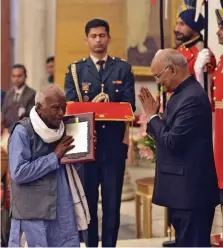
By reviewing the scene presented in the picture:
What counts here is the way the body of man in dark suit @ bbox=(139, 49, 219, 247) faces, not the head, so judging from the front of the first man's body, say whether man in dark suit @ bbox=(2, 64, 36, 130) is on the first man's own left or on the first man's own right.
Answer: on the first man's own right

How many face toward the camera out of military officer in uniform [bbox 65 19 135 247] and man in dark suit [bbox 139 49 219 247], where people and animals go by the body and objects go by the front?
1

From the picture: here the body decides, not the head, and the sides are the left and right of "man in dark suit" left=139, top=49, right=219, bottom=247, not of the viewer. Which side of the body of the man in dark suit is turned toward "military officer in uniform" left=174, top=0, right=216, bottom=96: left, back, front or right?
right

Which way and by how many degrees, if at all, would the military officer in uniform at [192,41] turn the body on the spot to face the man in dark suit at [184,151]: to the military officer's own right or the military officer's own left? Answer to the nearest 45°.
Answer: approximately 45° to the military officer's own left

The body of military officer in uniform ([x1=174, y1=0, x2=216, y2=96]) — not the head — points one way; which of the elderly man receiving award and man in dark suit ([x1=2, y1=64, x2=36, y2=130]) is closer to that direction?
the elderly man receiving award

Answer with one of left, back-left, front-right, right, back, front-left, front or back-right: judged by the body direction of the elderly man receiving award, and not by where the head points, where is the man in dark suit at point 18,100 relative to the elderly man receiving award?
back-left

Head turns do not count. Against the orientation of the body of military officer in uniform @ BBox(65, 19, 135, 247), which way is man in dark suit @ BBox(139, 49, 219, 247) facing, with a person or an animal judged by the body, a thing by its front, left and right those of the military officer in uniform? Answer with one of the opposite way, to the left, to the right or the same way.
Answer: to the right

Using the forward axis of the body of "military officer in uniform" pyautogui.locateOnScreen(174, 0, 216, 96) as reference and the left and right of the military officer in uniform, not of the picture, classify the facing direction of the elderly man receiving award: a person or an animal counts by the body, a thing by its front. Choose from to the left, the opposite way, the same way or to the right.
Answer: to the left

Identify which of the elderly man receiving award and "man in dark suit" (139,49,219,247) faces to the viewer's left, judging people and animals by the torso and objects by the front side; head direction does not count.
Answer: the man in dark suit

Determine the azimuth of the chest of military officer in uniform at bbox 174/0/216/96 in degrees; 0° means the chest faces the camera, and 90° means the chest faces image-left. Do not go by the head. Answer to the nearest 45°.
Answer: approximately 45°

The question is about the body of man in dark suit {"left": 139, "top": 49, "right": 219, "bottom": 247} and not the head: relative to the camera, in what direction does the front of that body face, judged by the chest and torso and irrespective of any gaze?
to the viewer's left

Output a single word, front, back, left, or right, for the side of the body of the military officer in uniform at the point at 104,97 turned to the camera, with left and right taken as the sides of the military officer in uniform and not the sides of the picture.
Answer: front
